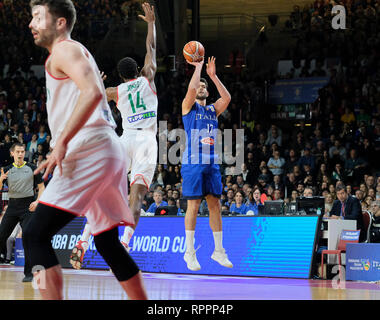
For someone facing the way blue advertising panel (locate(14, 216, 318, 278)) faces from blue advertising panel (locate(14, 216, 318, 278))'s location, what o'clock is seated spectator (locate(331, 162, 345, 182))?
The seated spectator is roughly at 7 o'clock from the blue advertising panel.

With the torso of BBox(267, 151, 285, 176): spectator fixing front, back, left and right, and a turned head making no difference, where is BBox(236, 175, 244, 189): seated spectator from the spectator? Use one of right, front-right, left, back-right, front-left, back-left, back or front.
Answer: front-right

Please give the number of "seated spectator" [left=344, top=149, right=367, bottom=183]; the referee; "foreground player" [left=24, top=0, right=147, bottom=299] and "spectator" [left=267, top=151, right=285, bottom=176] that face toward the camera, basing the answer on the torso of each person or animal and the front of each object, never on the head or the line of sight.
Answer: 3

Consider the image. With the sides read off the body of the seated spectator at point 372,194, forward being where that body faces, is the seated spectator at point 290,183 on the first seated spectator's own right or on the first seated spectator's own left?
on the first seated spectator's own right

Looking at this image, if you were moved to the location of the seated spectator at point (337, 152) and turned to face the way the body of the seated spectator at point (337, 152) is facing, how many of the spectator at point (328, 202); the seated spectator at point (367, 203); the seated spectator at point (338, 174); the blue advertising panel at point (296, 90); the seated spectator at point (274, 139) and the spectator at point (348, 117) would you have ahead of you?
3

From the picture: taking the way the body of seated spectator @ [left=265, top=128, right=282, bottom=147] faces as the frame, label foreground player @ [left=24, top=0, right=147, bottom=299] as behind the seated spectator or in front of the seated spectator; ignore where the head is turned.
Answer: in front

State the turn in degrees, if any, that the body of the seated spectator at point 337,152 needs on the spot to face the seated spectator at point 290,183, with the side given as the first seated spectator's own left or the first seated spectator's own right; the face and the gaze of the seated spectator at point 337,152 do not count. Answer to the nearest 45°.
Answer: approximately 45° to the first seated spectator's own right

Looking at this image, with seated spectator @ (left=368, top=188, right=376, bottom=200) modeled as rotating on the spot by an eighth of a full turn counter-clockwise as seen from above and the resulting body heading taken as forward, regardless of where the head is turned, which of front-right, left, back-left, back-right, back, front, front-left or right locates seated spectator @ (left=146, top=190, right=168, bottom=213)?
right

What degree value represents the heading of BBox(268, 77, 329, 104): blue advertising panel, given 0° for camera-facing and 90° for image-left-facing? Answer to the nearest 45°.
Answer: approximately 0°

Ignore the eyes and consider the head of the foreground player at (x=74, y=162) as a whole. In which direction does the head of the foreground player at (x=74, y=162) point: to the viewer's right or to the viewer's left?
to the viewer's left

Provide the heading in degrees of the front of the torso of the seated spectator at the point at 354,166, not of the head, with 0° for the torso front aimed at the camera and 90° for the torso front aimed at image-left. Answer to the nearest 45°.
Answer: approximately 0°

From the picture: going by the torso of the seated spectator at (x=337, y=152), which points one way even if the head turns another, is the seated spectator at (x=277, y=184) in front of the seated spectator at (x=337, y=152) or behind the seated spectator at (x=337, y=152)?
in front

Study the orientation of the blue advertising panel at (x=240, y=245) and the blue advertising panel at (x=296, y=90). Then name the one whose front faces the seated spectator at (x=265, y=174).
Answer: the blue advertising panel at (x=296, y=90)

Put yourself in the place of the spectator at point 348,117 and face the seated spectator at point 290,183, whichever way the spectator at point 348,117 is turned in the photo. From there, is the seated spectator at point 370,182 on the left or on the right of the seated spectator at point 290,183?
left
